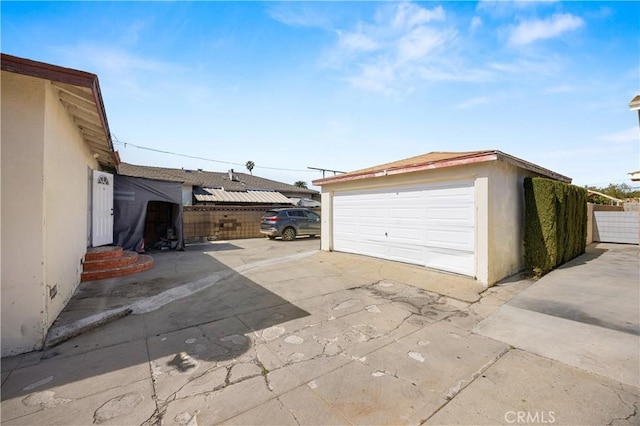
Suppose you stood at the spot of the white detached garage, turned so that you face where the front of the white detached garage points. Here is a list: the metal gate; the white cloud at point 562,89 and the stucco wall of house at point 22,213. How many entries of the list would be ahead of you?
1

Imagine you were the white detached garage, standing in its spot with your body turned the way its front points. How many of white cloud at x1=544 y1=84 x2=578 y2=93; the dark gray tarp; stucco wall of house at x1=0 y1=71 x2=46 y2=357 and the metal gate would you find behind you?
2

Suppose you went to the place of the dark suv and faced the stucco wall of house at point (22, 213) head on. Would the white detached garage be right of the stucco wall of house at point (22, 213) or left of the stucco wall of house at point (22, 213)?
left

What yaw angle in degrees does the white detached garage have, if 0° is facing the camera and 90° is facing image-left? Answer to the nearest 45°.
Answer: approximately 45°

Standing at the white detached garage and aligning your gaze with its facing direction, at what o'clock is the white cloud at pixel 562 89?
The white cloud is roughly at 6 o'clock from the white detached garage.
